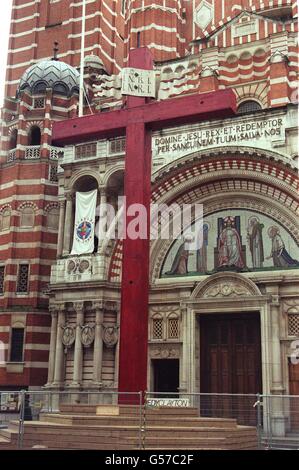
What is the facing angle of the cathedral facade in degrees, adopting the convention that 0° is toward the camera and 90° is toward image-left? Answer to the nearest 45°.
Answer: approximately 0°

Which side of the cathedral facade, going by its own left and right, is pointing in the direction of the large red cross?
front
